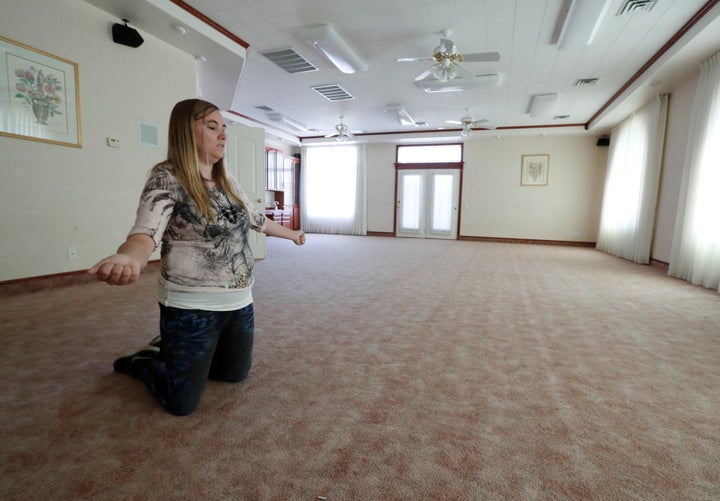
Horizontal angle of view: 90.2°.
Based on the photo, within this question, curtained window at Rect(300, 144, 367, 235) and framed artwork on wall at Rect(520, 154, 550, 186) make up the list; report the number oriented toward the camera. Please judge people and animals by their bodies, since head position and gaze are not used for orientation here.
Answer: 2

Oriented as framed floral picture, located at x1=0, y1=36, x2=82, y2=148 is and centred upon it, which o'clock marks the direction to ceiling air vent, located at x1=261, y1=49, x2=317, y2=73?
The ceiling air vent is roughly at 10 o'clock from the framed floral picture.

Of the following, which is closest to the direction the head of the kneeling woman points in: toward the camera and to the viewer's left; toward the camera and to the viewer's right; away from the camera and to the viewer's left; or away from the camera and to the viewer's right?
toward the camera and to the viewer's right

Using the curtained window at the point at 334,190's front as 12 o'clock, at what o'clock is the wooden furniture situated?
The wooden furniture is roughly at 3 o'clock from the curtained window.

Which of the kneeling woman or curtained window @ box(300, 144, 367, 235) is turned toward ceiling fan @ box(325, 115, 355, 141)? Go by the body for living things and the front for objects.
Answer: the curtained window

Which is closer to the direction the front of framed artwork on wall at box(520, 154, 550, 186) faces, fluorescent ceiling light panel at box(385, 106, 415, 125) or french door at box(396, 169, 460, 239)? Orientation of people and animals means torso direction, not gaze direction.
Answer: the fluorescent ceiling light panel

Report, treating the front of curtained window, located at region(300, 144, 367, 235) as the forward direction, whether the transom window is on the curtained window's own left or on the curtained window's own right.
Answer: on the curtained window's own left

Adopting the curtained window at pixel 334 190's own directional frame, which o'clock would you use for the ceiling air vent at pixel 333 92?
The ceiling air vent is roughly at 12 o'clock from the curtained window.

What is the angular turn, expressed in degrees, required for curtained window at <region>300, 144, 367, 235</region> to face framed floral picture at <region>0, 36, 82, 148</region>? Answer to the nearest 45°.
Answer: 0° — it already faces it

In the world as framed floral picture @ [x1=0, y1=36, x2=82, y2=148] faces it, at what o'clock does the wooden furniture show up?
The wooden furniture is roughly at 9 o'clock from the framed floral picture.

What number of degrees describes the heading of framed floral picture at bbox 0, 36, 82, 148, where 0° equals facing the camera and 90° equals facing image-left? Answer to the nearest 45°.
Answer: approximately 315°
